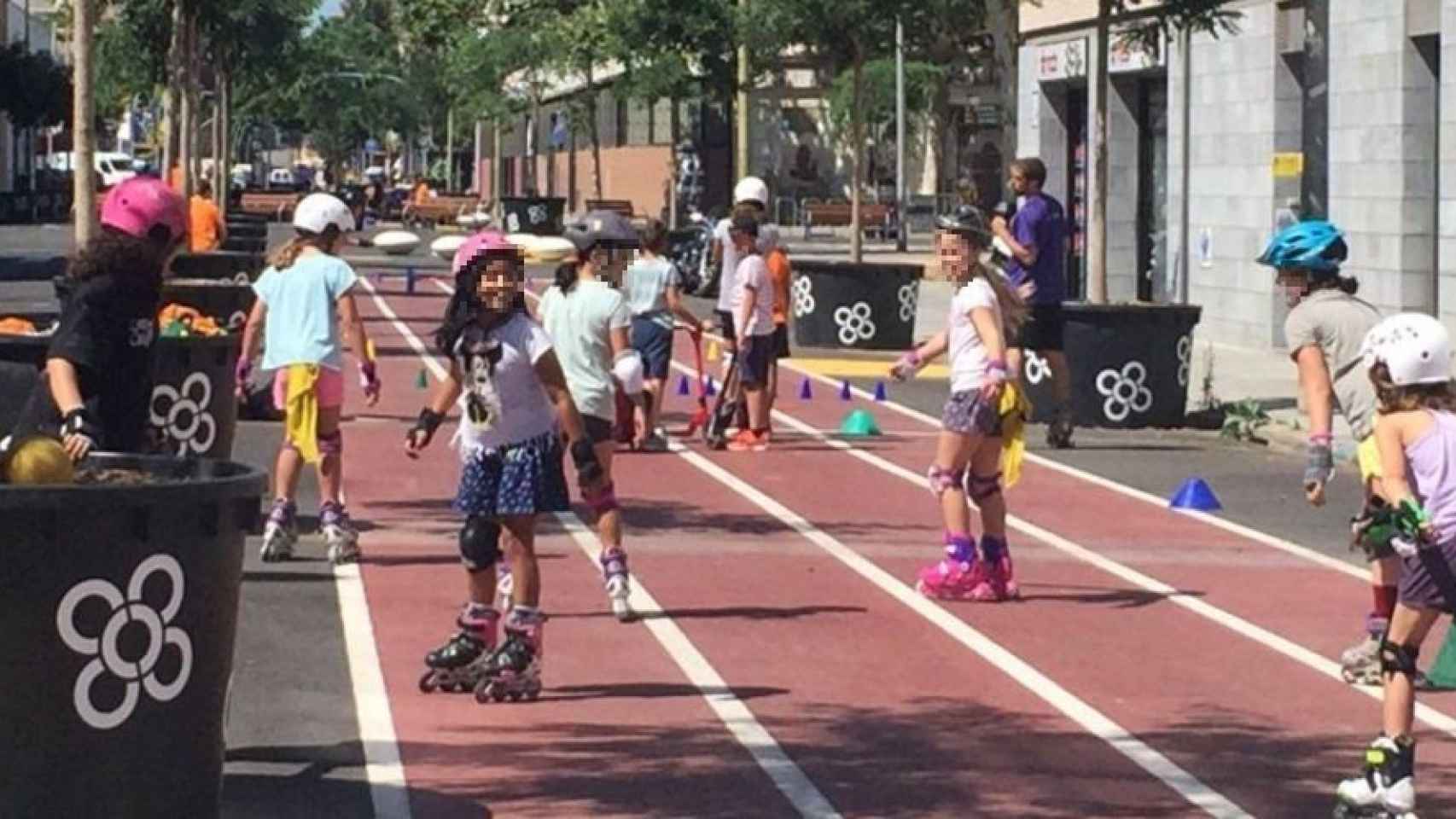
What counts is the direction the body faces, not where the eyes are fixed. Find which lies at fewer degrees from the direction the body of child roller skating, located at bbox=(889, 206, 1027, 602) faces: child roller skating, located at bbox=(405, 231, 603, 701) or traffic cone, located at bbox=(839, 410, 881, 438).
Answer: the child roller skating

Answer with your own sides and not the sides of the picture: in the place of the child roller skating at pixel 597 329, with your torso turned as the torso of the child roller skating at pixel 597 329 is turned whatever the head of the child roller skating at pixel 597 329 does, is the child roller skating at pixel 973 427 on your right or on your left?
on your right

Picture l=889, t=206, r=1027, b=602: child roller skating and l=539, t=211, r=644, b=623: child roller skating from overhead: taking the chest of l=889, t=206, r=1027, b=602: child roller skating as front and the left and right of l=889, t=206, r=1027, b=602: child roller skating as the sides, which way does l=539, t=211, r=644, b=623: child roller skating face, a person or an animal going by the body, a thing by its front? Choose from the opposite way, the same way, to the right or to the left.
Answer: the opposite way

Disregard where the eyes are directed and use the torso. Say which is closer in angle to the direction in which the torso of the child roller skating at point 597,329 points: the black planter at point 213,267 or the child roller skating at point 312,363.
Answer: the black planter

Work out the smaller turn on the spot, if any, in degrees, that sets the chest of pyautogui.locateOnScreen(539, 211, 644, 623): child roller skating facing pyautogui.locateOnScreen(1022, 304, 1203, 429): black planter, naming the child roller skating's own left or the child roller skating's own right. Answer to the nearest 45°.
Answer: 0° — they already face it

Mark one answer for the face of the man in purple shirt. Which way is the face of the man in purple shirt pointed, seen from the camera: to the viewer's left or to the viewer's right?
to the viewer's left

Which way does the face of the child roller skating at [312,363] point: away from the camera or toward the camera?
away from the camera

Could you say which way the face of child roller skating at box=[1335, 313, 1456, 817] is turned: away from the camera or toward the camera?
away from the camera

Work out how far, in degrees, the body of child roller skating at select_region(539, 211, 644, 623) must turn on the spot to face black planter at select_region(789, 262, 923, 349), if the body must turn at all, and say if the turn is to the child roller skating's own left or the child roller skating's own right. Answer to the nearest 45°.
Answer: approximately 45° to the child roller skating's own left

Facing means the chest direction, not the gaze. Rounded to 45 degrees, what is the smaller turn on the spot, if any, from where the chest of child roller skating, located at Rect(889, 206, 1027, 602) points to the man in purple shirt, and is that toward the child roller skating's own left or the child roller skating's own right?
approximately 135° to the child roller skating's own right

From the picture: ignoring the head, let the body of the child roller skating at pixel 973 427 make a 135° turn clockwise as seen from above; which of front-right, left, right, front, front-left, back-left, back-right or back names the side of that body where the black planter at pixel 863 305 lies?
front

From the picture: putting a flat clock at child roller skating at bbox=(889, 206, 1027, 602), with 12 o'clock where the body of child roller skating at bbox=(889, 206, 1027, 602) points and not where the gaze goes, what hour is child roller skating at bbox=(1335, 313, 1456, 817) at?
child roller skating at bbox=(1335, 313, 1456, 817) is roughly at 10 o'clock from child roller skating at bbox=(889, 206, 1027, 602).

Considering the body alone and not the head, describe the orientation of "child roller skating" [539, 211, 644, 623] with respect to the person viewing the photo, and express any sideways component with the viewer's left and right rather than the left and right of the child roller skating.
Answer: facing away from the viewer and to the right of the viewer

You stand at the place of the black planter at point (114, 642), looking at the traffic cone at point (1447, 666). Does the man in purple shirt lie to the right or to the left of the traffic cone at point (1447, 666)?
left

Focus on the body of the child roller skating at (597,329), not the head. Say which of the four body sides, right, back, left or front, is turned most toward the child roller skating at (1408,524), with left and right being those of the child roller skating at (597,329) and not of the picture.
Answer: right

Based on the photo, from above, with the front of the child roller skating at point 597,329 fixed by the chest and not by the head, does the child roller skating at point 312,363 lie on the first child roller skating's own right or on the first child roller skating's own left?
on the first child roller skating's own left
